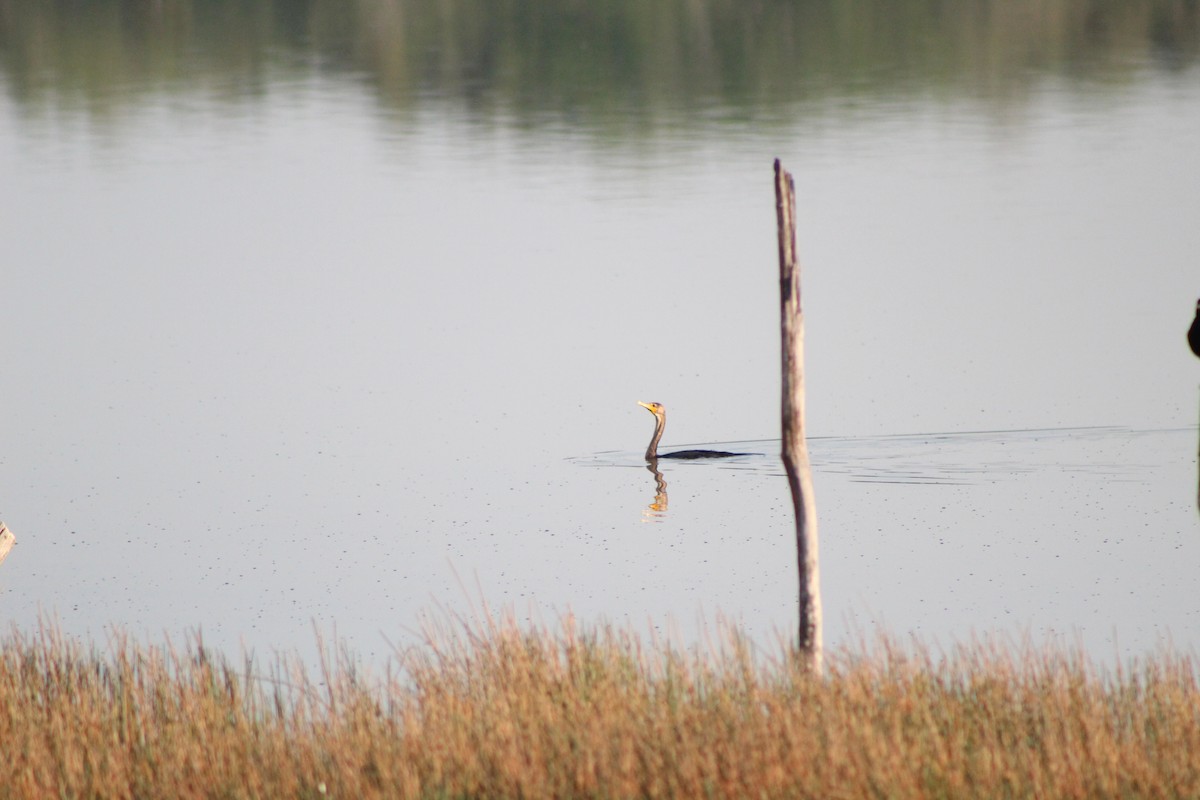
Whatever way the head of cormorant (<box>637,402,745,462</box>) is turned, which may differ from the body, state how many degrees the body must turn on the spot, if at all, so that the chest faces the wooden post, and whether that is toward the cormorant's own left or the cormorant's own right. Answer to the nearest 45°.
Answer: approximately 90° to the cormorant's own left

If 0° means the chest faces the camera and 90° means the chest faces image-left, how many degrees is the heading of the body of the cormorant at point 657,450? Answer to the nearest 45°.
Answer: approximately 90°
